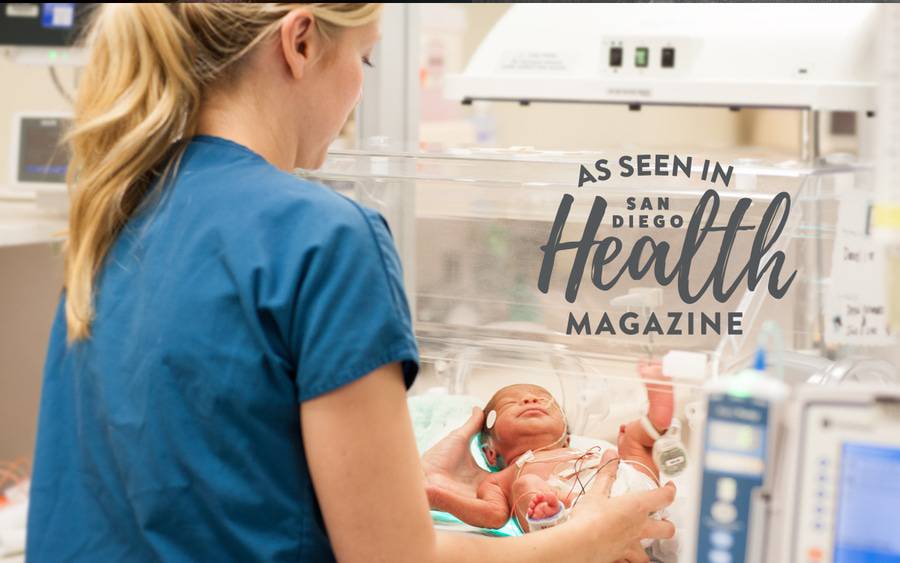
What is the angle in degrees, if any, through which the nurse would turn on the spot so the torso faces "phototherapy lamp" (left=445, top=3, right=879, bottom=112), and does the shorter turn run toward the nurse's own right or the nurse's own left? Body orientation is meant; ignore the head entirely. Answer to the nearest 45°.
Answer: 0° — they already face it

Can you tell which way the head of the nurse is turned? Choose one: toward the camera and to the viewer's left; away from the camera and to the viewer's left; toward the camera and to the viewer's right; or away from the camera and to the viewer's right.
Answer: away from the camera and to the viewer's right

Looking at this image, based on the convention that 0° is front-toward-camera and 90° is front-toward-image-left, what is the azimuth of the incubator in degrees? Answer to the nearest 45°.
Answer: approximately 0°

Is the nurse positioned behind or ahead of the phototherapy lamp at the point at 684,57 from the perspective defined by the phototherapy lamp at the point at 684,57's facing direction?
ahead

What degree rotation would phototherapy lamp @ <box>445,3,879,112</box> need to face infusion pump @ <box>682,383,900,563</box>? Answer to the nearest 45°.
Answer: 0° — it already faces it

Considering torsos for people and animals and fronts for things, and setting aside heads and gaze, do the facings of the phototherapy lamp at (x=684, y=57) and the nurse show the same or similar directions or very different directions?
very different directions

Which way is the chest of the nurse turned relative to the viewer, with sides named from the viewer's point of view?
facing away from the viewer and to the right of the viewer
